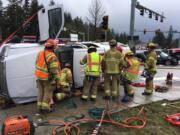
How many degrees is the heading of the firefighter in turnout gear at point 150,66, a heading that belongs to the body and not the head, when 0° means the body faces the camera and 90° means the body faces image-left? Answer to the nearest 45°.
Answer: approximately 90°

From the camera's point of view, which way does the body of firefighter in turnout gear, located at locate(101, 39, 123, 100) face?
away from the camera

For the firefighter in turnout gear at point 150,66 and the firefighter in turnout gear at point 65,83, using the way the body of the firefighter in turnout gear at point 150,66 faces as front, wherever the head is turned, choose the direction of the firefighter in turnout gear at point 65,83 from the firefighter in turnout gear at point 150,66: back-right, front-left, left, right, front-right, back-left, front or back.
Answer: front-left

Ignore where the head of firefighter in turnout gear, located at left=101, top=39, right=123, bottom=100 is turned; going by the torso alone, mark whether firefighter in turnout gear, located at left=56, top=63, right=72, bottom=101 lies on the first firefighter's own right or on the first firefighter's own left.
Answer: on the first firefighter's own left

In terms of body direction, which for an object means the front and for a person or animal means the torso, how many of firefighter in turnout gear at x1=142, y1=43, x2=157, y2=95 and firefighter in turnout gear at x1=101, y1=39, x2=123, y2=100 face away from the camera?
1

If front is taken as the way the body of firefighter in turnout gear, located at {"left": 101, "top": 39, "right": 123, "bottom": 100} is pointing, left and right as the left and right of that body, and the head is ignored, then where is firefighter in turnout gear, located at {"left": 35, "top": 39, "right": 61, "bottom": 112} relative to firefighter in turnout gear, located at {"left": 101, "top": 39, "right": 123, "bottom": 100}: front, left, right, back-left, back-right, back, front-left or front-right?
back-left

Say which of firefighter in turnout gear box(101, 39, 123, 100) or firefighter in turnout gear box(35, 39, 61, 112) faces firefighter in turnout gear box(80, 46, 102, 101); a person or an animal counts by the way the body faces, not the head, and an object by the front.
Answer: firefighter in turnout gear box(35, 39, 61, 112)

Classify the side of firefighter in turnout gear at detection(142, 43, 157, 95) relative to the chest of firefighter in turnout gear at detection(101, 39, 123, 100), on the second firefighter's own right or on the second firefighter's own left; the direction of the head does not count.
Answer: on the second firefighter's own right

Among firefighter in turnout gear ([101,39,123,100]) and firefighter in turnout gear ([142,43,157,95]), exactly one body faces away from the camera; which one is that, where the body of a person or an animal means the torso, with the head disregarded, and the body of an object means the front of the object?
firefighter in turnout gear ([101,39,123,100])

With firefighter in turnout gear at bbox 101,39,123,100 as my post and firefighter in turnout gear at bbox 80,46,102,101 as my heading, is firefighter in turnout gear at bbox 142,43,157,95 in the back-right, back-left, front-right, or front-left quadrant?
back-right

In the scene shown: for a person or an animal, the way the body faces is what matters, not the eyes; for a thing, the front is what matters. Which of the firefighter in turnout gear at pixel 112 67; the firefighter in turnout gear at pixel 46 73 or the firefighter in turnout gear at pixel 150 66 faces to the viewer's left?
the firefighter in turnout gear at pixel 150 66

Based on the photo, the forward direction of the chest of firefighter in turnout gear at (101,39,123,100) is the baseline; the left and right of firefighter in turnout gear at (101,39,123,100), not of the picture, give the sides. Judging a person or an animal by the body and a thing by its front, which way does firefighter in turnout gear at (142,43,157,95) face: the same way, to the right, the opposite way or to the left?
to the left

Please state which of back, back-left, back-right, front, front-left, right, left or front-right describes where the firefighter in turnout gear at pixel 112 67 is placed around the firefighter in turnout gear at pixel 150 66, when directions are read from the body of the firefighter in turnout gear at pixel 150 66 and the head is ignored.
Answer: front-left
